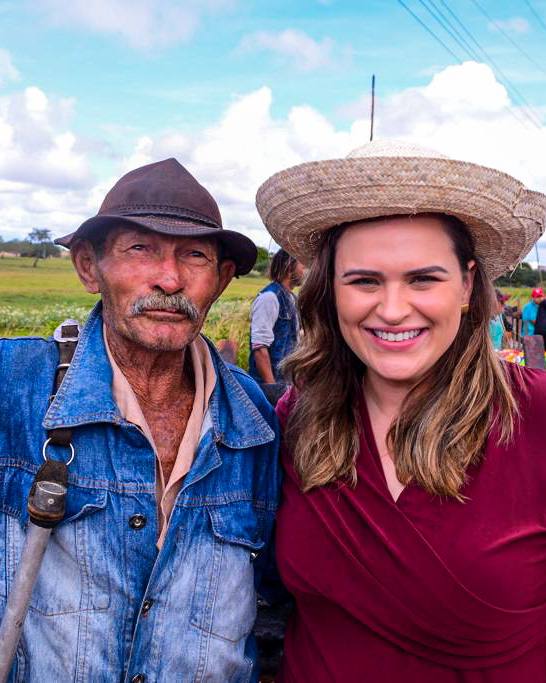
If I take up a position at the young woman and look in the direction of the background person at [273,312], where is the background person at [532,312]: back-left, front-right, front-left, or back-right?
front-right

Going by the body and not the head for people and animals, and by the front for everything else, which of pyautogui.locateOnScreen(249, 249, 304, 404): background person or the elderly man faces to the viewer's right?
the background person

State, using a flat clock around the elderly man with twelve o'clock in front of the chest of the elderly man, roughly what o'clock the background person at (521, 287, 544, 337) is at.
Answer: The background person is roughly at 7 o'clock from the elderly man.

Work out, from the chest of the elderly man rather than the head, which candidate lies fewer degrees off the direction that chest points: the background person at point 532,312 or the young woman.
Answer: the young woman

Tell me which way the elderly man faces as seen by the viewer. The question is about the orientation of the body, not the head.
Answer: toward the camera

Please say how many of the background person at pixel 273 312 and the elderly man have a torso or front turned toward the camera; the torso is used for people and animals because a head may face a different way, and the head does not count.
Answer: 1

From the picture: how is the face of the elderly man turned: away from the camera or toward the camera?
toward the camera

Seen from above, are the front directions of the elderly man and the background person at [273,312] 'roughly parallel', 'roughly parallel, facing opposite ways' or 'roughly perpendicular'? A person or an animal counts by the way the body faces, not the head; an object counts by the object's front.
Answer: roughly perpendicular

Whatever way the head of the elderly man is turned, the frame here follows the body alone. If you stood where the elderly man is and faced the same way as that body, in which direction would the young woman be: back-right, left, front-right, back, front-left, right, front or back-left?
left

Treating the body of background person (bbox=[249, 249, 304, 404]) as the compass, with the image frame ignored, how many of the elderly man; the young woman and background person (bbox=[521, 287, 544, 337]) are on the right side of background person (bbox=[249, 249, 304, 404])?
2

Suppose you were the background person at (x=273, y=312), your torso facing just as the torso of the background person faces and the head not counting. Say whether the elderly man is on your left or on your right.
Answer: on your right

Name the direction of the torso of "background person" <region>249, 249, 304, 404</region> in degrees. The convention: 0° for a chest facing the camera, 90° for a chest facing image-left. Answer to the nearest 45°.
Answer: approximately 270°

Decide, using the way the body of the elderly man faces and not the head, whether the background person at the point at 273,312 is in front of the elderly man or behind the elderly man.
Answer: behind

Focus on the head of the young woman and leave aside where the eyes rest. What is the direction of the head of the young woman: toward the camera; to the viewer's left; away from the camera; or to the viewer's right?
toward the camera
